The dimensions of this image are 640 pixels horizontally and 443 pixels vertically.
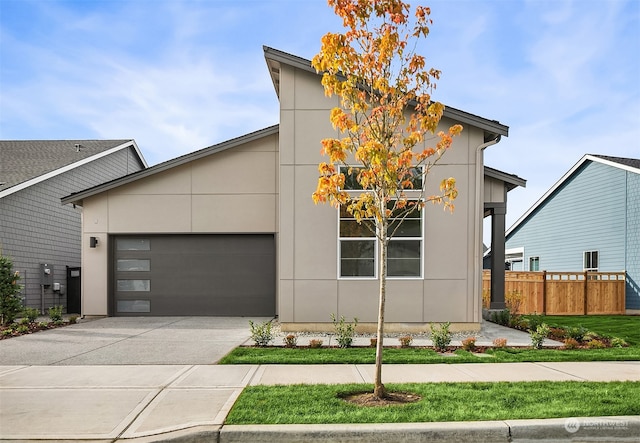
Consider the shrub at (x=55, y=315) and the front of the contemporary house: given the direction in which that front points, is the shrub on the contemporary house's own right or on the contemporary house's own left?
on the contemporary house's own right

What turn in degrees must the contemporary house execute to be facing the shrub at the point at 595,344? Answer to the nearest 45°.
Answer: approximately 45° to its left

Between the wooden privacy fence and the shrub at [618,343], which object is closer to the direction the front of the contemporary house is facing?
the shrub

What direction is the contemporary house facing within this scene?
toward the camera

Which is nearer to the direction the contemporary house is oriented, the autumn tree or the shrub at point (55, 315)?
the autumn tree

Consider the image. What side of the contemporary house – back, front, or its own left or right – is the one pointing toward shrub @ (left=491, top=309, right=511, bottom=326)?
left

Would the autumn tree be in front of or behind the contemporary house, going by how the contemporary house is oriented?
in front

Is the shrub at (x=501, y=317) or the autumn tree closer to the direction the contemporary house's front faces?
the autumn tree
